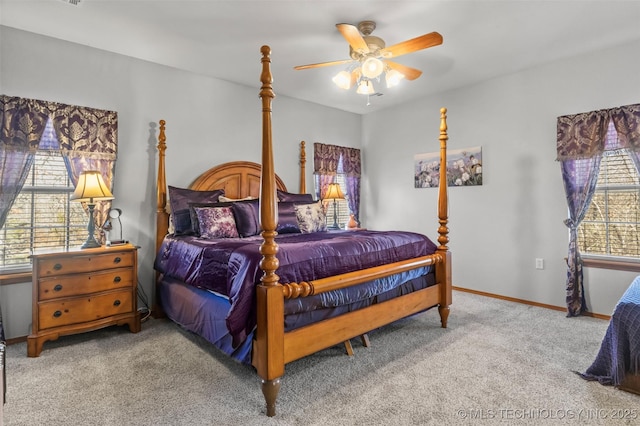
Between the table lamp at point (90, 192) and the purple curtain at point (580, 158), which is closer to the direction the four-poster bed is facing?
the purple curtain

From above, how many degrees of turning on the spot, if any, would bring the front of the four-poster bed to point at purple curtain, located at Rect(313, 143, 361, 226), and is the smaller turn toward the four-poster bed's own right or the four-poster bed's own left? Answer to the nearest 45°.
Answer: approximately 135° to the four-poster bed's own left

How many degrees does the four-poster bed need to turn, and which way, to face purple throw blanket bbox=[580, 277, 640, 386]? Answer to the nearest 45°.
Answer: approximately 45° to its left

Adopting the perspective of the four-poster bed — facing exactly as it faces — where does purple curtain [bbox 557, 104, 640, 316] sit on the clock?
The purple curtain is roughly at 10 o'clock from the four-poster bed.

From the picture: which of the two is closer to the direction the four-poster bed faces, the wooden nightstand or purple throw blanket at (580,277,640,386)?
the purple throw blanket

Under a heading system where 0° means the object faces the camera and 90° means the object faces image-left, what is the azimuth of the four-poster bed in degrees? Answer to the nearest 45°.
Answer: approximately 315°
